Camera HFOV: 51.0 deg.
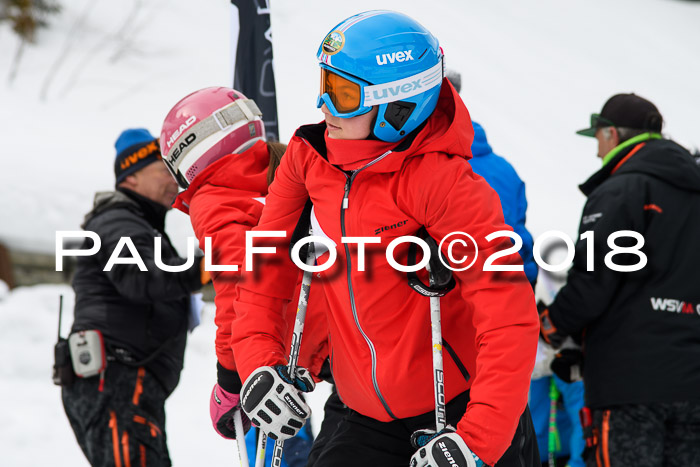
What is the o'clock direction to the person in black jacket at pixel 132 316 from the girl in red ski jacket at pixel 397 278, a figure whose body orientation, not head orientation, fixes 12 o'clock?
The person in black jacket is roughly at 3 o'clock from the girl in red ski jacket.

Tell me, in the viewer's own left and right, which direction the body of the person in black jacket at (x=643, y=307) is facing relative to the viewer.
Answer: facing away from the viewer and to the left of the viewer

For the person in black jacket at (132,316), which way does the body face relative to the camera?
to the viewer's right

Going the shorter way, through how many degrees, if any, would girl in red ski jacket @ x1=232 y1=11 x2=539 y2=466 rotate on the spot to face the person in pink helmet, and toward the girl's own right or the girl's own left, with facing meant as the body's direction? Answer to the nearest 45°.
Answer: approximately 90° to the girl's own right

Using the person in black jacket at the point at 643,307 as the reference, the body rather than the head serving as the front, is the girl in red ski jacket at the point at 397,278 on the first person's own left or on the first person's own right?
on the first person's own left

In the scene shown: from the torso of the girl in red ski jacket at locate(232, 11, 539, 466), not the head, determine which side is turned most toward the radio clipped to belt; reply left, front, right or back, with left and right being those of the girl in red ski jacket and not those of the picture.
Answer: right

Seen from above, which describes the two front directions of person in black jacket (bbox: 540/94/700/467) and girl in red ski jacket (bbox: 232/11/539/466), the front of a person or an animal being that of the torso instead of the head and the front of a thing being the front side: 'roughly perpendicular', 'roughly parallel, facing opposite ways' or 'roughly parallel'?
roughly perpendicular

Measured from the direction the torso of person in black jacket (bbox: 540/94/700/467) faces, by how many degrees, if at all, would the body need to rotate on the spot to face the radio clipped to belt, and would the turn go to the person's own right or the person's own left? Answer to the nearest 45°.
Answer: approximately 45° to the person's own left

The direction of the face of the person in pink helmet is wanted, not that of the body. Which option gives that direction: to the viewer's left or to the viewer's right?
to the viewer's left
